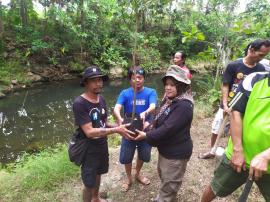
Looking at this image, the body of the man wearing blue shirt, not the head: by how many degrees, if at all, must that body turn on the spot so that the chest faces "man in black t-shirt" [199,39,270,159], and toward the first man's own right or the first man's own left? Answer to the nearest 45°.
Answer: approximately 90° to the first man's own left

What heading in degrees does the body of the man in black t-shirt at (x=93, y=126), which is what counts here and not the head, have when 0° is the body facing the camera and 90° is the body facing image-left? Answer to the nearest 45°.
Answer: approximately 315°

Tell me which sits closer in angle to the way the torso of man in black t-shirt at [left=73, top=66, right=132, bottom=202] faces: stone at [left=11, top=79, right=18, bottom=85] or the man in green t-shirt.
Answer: the man in green t-shirt

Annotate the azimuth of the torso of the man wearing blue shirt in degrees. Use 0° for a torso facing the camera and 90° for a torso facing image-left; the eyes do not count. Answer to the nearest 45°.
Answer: approximately 0°

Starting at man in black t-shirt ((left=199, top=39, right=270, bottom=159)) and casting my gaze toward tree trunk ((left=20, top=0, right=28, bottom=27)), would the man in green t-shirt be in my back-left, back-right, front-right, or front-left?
back-left

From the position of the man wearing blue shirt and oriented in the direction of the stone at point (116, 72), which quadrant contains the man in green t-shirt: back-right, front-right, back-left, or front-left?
back-right
